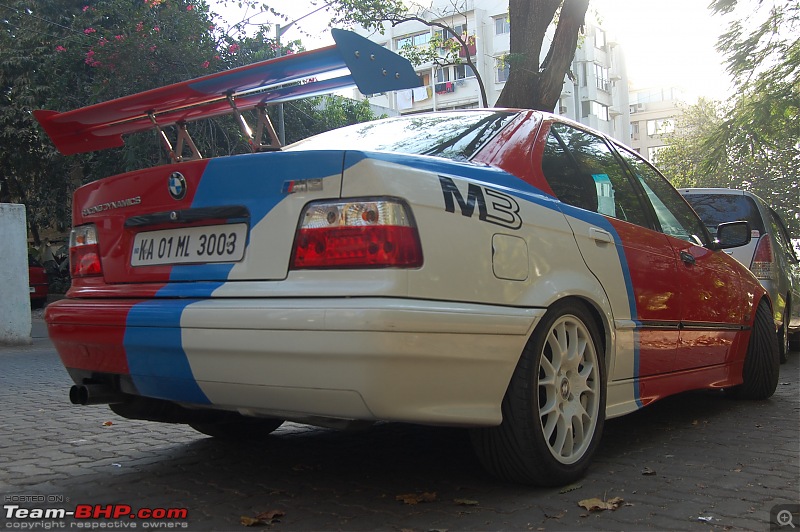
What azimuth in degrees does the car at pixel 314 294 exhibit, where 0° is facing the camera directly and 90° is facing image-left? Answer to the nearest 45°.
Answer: approximately 225°

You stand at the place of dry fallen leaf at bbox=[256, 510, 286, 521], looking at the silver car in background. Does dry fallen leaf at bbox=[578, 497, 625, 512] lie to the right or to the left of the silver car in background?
right

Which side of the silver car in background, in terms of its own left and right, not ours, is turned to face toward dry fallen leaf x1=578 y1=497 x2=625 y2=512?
back

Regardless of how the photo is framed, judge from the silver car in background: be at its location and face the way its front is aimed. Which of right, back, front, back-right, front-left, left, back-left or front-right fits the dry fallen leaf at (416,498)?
back

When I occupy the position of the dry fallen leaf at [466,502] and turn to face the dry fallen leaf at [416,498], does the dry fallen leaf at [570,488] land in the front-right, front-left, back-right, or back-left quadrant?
back-right

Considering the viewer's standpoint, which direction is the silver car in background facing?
facing away from the viewer
